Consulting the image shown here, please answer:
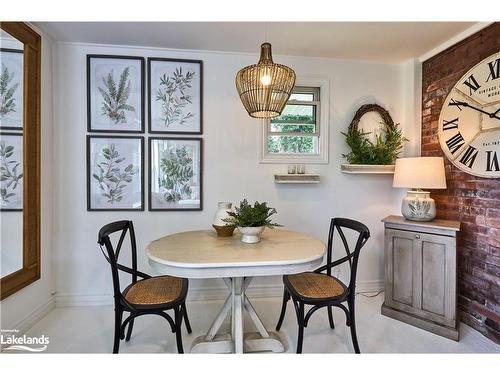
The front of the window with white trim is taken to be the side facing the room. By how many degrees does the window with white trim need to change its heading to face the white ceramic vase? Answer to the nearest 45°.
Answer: approximately 45° to its right

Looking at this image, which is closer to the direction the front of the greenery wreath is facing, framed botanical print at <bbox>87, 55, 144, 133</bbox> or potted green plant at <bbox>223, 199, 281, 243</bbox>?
the potted green plant

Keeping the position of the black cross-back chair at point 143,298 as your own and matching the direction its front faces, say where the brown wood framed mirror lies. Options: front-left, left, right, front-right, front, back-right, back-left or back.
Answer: back-left

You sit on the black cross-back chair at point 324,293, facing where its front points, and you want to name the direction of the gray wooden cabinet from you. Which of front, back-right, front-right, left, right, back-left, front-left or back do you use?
back

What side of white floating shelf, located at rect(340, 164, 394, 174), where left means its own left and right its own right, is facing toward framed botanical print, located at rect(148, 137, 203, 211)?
right

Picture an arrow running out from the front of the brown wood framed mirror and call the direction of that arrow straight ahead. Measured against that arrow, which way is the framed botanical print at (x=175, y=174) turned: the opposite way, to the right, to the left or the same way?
to the right

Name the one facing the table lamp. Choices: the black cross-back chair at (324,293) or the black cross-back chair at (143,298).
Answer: the black cross-back chair at (143,298)

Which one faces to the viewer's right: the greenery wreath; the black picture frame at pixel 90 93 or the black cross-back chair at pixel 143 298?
the black cross-back chair

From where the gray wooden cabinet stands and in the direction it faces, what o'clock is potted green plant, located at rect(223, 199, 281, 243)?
The potted green plant is roughly at 12 o'clock from the gray wooden cabinet.

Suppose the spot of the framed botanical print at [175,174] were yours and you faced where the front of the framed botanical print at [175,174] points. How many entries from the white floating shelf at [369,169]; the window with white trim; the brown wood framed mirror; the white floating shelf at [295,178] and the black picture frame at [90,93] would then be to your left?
3

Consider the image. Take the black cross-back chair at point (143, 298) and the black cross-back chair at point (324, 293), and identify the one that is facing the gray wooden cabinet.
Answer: the black cross-back chair at point (143, 298)
